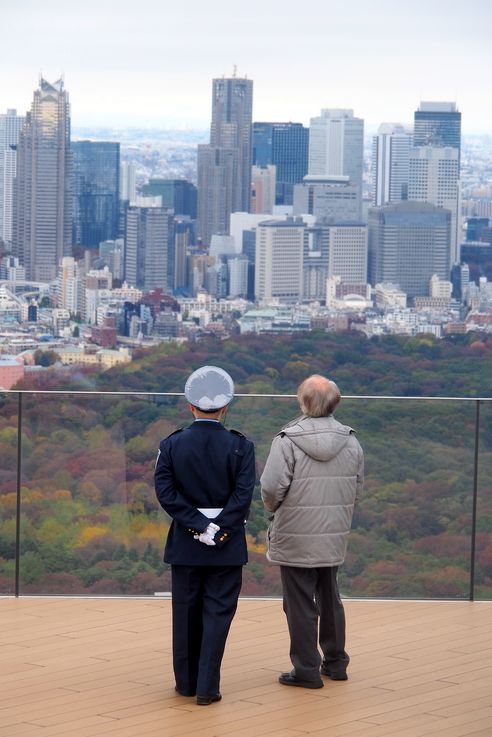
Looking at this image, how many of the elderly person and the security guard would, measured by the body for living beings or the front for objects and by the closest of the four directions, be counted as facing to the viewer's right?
0

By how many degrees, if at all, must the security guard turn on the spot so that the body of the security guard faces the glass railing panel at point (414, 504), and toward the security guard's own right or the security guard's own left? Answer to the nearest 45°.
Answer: approximately 45° to the security guard's own right

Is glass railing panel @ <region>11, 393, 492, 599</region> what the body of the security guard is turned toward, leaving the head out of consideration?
yes

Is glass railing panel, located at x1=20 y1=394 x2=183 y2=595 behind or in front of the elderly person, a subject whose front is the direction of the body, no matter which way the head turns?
in front

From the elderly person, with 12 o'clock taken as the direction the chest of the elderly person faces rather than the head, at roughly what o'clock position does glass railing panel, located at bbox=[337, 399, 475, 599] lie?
The glass railing panel is roughly at 2 o'clock from the elderly person.

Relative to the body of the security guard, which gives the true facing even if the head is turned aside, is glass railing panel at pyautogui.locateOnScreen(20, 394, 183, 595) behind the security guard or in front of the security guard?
in front

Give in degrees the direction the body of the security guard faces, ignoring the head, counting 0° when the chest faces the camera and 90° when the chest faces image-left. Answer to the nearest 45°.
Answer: approximately 180°

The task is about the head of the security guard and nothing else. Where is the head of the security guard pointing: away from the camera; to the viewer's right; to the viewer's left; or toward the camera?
away from the camera

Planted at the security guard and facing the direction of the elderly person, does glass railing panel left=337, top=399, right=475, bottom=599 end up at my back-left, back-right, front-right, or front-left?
front-left

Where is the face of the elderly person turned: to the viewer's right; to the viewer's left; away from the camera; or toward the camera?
away from the camera

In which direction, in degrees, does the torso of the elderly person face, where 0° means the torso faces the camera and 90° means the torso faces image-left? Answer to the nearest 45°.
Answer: approximately 135°
